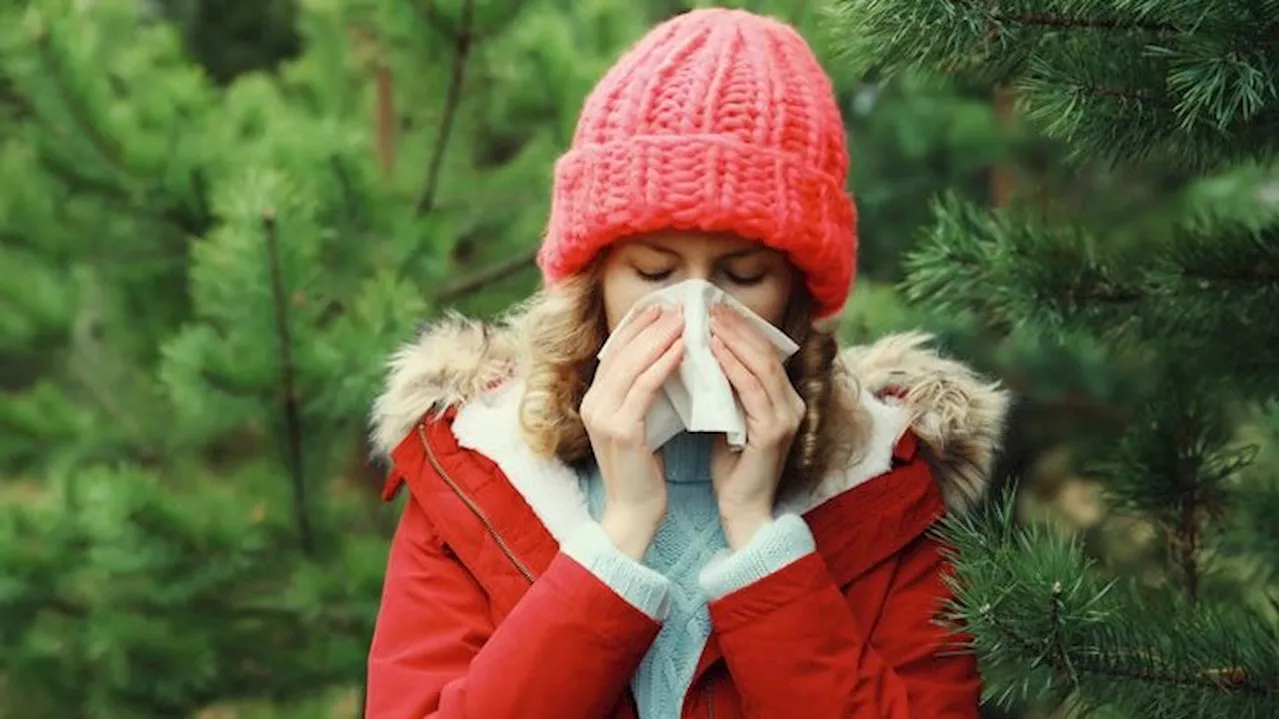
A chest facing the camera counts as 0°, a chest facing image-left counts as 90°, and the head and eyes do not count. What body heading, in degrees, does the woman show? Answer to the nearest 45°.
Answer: approximately 0°

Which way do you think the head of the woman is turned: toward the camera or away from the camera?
toward the camera

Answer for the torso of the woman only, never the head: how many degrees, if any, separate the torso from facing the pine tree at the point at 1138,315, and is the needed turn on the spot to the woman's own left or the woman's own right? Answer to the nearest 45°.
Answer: approximately 90° to the woman's own left
